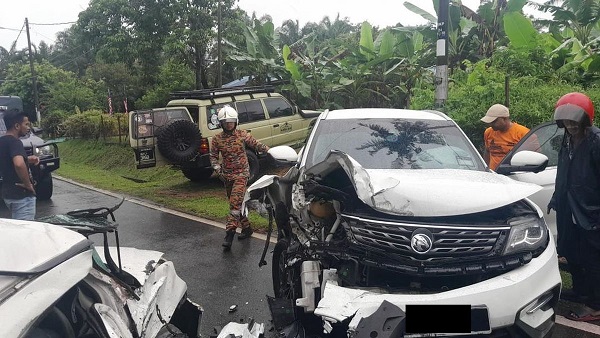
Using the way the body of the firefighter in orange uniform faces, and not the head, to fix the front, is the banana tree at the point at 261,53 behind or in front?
behind

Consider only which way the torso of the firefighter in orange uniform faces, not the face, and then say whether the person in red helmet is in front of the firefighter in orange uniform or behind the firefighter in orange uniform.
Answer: in front

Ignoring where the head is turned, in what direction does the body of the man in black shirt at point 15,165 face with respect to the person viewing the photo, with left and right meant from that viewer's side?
facing to the right of the viewer

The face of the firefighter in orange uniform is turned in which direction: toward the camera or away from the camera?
toward the camera

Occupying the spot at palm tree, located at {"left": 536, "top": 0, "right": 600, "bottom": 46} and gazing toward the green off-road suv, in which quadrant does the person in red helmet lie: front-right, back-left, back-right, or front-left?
front-left

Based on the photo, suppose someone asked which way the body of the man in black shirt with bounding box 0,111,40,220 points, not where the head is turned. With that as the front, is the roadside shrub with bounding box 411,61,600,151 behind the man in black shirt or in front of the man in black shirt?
in front

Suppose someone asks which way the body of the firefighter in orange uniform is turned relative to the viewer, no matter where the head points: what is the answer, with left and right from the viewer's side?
facing the viewer

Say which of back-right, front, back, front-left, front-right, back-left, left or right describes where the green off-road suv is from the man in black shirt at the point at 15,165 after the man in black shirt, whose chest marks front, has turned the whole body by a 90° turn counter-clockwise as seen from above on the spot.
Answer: front-right

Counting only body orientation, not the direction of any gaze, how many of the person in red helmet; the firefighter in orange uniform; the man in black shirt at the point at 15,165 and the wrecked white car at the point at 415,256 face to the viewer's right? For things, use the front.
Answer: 1

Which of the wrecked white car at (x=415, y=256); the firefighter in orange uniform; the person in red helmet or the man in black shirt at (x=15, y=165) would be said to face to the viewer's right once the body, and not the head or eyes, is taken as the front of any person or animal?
the man in black shirt

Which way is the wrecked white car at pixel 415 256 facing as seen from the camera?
toward the camera

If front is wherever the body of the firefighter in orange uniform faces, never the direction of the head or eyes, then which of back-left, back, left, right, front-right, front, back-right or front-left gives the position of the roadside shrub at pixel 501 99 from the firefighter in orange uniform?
left

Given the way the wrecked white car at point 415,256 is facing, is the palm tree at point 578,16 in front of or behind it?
behind

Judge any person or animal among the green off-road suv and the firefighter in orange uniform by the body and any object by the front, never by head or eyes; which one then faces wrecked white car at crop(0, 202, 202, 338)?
the firefighter in orange uniform

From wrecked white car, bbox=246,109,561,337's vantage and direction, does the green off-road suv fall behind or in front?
behind

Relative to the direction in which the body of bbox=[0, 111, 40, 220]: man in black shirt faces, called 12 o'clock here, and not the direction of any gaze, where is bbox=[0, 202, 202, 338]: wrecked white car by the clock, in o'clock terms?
The wrecked white car is roughly at 3 o'clock from the man in black shirt.

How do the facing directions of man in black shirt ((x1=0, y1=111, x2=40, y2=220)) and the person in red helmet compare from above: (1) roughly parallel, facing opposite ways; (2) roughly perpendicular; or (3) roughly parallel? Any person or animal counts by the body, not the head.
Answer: roughly parallel, facing opposite ways

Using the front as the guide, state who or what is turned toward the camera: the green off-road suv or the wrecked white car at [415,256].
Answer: the wrecked white car
